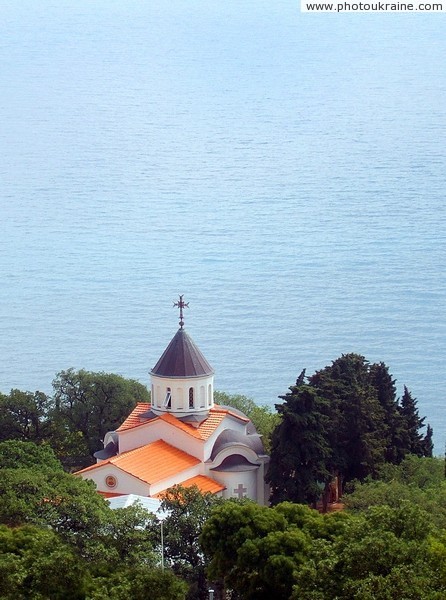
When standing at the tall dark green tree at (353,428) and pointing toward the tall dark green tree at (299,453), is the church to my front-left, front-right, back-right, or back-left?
front-right

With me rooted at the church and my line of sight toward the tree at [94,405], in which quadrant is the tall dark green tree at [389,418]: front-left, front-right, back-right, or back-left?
back-right

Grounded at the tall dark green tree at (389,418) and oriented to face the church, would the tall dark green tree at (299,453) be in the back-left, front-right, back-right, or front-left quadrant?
front-left

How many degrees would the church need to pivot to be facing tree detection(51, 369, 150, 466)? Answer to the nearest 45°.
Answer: approximately 90° to its right
